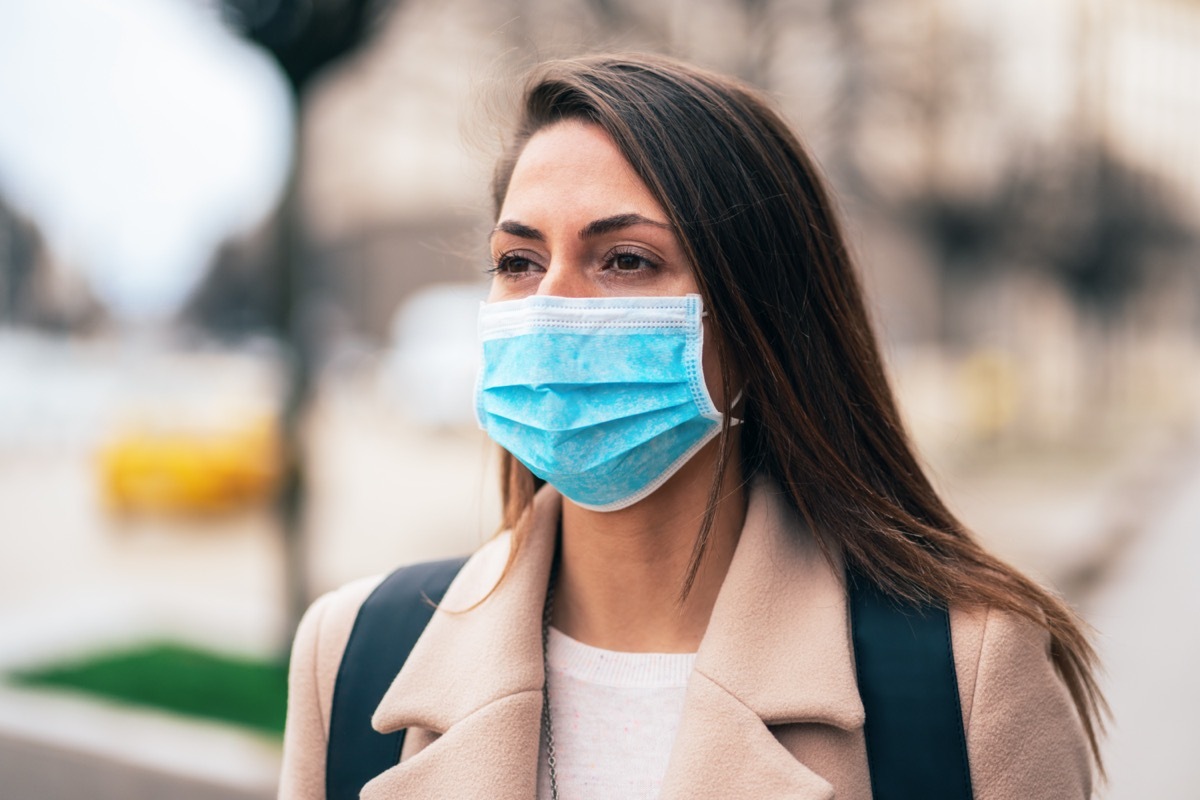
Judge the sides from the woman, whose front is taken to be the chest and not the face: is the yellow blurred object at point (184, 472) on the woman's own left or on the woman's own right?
on the woman's own right

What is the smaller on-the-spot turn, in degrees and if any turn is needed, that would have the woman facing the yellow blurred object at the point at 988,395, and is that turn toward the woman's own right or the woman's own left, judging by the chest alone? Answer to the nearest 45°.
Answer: approximately 135° to the woman's own right

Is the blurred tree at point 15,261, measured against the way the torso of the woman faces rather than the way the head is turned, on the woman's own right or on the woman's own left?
on the woman's own right

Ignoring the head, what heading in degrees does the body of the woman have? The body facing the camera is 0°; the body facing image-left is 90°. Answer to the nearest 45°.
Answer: approximately 45°
